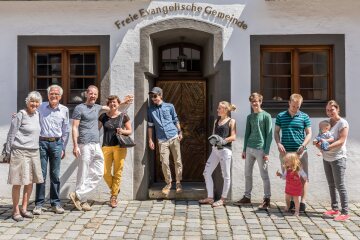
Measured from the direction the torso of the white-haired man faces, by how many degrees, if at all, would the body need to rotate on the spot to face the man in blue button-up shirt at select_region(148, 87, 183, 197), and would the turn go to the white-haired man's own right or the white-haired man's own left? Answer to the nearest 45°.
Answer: approximately 90° to the white-haired man's own left

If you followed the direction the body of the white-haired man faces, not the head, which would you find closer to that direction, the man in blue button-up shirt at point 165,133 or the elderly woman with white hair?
the elderly woman with white hair

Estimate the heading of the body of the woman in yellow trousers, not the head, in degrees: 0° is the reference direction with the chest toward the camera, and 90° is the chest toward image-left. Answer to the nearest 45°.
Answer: approximately 0°

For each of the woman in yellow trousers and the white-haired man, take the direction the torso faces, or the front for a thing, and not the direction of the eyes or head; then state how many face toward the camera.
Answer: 2

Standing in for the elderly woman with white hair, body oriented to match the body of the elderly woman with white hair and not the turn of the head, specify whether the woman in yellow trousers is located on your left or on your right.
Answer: on your left

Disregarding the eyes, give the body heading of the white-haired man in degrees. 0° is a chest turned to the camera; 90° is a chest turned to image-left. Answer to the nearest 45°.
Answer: approximately 0°

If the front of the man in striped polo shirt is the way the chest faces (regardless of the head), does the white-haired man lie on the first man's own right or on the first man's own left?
on the first man's own right

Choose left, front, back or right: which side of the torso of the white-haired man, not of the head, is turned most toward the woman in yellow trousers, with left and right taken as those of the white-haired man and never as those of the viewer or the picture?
left

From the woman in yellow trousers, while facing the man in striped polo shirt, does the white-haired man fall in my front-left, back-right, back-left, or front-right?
back-right

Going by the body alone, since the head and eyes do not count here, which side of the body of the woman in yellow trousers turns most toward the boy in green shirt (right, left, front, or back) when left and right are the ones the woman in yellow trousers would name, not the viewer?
left

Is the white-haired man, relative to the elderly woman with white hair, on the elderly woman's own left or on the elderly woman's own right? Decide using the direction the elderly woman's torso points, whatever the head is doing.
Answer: on the elderly woman's own left
